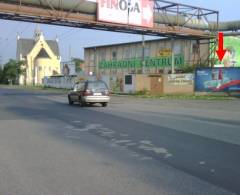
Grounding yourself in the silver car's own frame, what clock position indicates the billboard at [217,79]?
The billboard is roughly at 3 o'clock from the silver car.

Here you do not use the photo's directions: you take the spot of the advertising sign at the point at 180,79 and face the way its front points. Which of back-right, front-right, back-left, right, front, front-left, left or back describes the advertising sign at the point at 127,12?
front-right

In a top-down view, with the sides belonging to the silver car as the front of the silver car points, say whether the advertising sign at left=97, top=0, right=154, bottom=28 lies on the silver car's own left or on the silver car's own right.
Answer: on the silver car's own right

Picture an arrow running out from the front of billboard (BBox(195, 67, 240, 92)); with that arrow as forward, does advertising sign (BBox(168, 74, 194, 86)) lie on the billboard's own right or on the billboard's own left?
on the billboard's own right

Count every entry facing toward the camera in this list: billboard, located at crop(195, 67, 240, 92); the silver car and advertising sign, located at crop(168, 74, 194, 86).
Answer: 2

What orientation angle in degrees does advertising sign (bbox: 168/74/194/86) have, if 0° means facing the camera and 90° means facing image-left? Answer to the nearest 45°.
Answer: approximately 0°

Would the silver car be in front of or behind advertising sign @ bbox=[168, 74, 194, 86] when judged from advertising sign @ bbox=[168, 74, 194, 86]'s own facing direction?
in front
